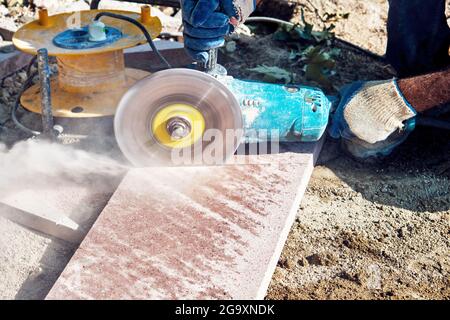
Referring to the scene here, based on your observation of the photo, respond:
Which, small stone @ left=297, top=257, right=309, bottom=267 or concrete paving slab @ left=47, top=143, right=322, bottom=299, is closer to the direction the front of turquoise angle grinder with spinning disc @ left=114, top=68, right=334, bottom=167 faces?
the concrete paving slab

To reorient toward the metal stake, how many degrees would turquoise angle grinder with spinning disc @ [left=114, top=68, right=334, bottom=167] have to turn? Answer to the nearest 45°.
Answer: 0° — it already faces it

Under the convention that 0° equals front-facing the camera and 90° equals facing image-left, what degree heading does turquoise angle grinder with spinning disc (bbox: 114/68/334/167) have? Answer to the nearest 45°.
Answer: approximately 90°

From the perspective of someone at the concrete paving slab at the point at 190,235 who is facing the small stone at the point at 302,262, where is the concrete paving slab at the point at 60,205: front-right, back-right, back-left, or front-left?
back-left

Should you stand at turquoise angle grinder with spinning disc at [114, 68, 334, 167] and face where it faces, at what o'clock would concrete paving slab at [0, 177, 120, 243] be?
The concrete paving slab is roughly at 11 o'clock from the turquoise angle grinder with spinning disc.

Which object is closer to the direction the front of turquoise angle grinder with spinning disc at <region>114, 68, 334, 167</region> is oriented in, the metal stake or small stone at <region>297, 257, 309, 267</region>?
the metal stake

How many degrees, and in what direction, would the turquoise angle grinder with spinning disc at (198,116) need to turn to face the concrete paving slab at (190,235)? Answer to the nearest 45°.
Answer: approximately 90° to its left

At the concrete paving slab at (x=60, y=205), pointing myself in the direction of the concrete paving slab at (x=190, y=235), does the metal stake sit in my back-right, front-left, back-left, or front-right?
back-left

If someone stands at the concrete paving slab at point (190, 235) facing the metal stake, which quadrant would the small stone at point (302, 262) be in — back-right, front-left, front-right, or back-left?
back-right

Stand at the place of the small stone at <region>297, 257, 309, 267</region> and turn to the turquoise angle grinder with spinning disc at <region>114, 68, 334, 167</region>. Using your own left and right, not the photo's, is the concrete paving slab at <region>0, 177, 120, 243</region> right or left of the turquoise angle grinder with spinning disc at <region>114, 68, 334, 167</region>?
left
